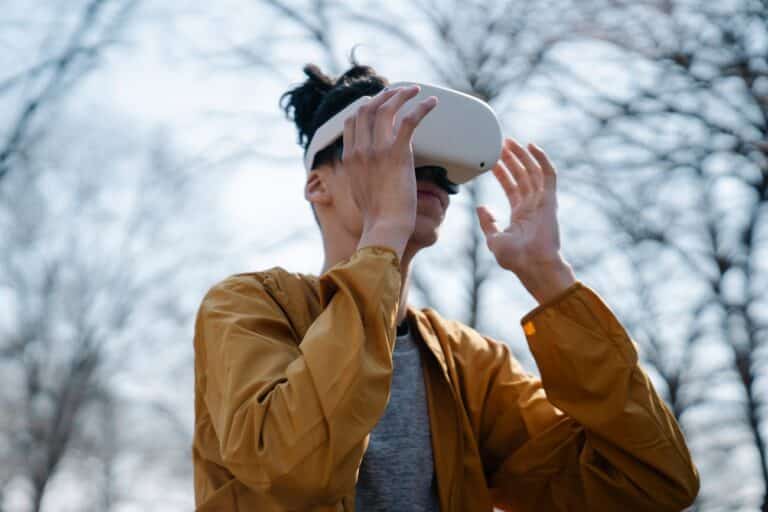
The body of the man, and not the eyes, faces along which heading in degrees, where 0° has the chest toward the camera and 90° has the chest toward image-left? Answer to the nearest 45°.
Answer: approximately 315°
